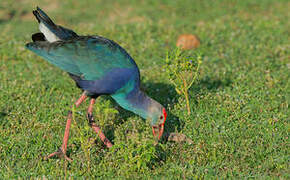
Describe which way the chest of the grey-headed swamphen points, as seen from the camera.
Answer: to the viewer's right

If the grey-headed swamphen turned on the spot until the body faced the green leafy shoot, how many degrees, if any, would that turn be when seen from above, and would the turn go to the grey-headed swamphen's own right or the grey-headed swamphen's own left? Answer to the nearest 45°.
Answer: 0° — it already faces it
